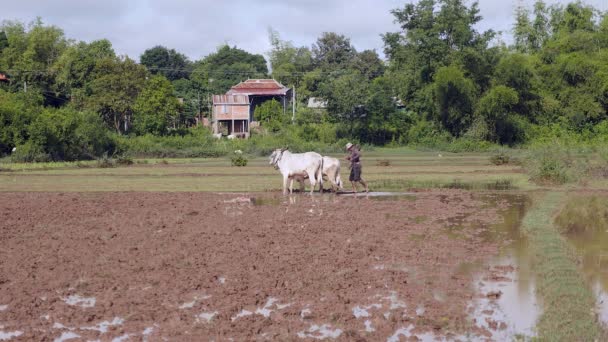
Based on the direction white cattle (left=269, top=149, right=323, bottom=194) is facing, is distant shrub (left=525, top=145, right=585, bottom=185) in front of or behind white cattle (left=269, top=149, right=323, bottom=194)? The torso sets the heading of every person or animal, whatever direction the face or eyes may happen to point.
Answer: behind

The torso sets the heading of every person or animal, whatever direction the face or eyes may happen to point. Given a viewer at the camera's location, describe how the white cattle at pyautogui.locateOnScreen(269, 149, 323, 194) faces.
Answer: facing to the left of the viewer

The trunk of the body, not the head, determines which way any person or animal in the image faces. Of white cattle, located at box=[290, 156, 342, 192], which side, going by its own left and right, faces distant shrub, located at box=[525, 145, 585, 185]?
back

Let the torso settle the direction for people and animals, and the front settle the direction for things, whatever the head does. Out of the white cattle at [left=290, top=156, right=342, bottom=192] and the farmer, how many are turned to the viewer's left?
2

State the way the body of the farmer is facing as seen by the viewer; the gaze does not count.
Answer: to the viewer's left

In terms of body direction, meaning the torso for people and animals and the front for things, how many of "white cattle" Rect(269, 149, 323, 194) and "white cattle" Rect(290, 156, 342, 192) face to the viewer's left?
2

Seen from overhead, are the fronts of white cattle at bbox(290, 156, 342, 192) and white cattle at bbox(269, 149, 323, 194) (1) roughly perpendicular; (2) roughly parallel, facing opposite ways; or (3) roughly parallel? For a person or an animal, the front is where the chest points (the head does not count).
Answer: roughly parallel

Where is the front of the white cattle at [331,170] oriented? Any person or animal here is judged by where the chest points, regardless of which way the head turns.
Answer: to the viewer's left

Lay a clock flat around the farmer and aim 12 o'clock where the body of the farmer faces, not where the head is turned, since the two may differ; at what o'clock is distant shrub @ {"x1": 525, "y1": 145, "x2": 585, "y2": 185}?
The distant shrub is roughly at 5 o'clock from the farmer.

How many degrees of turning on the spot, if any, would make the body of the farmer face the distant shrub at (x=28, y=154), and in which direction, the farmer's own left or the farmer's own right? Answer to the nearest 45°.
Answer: approximately 45° to the farmer's own right

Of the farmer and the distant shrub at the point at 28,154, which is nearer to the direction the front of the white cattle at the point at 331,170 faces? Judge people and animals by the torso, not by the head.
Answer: the distant shrub

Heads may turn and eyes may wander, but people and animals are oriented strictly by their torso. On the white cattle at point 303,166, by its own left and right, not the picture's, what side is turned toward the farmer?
back

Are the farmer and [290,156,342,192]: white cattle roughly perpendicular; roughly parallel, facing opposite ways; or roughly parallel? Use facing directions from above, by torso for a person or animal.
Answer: roughly parallel
